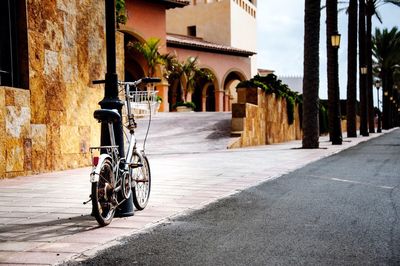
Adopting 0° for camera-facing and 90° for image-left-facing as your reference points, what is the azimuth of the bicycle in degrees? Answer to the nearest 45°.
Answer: approximately 225°

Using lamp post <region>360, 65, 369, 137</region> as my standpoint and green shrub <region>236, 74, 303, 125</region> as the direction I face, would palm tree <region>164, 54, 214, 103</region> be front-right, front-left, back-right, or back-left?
front-right

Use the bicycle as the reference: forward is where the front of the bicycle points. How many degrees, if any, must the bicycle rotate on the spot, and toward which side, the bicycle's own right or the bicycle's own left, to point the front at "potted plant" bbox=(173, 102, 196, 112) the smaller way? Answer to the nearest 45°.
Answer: approximately 45° to the bicycle's own left

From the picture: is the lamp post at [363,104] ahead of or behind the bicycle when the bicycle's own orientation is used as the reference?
ahead

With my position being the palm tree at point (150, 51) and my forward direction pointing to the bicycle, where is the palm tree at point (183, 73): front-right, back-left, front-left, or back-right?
back-left

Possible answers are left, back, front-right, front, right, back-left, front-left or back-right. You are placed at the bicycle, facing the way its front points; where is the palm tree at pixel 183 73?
front-left

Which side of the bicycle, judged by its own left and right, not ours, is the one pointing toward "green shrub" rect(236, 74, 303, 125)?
front

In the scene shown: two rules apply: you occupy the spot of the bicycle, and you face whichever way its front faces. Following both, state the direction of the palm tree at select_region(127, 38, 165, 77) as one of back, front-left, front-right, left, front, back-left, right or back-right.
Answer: front-left
